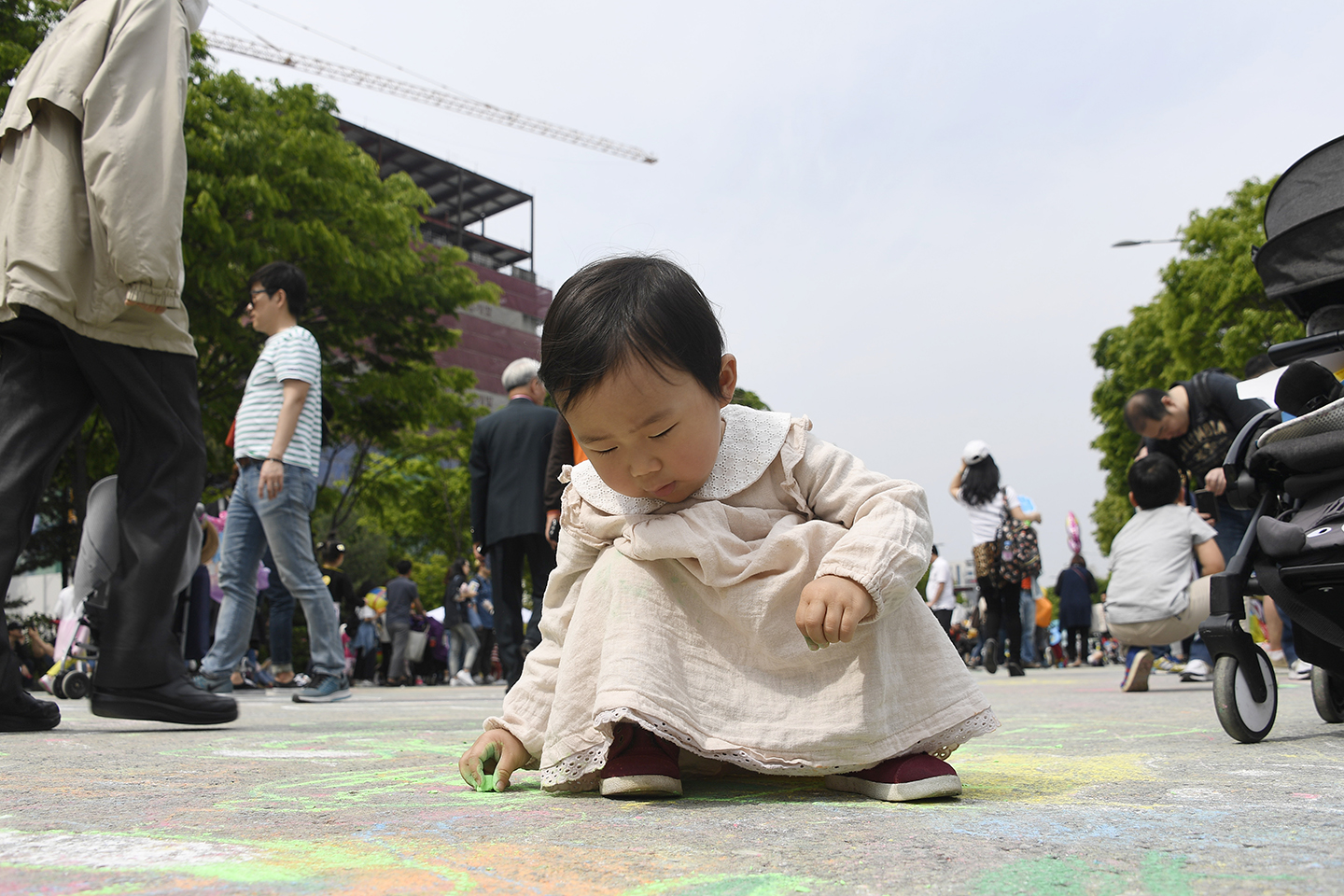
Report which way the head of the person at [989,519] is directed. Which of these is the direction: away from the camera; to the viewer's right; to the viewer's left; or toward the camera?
away from the camera

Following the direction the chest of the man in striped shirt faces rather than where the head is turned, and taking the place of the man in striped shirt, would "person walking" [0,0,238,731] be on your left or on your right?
on your left

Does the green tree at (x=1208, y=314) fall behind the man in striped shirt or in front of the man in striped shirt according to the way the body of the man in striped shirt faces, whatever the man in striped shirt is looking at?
behind

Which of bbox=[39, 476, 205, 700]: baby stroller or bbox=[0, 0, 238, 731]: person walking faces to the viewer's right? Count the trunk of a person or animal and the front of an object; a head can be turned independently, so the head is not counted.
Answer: the person walking

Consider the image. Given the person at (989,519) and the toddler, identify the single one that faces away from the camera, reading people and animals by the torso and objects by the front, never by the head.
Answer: the person

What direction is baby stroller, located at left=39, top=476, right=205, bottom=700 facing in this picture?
to the viewer's left

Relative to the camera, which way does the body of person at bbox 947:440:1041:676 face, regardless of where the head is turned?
away from the camera

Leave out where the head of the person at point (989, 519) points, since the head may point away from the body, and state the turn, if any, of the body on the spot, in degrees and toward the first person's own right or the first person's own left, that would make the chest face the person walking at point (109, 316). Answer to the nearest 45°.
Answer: approximately 180°

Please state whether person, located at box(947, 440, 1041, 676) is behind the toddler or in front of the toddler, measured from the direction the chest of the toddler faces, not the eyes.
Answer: behind

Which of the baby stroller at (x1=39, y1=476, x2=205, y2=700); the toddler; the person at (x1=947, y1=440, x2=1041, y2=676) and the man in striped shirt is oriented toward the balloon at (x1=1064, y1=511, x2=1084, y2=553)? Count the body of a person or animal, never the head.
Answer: the person

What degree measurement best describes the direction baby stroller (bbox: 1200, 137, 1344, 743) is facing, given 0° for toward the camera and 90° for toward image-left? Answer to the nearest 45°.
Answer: approximately 45°

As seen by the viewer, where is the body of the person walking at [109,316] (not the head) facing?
to the viewer's right

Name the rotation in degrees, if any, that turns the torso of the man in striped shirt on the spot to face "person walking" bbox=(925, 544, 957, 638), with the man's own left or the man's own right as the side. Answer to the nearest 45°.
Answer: approximately 135° to the man's own right

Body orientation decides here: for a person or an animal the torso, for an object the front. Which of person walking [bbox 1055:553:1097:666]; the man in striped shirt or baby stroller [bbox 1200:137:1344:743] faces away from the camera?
the person walking

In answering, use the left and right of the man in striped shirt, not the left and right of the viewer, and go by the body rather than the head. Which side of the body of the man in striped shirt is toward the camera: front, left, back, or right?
left
